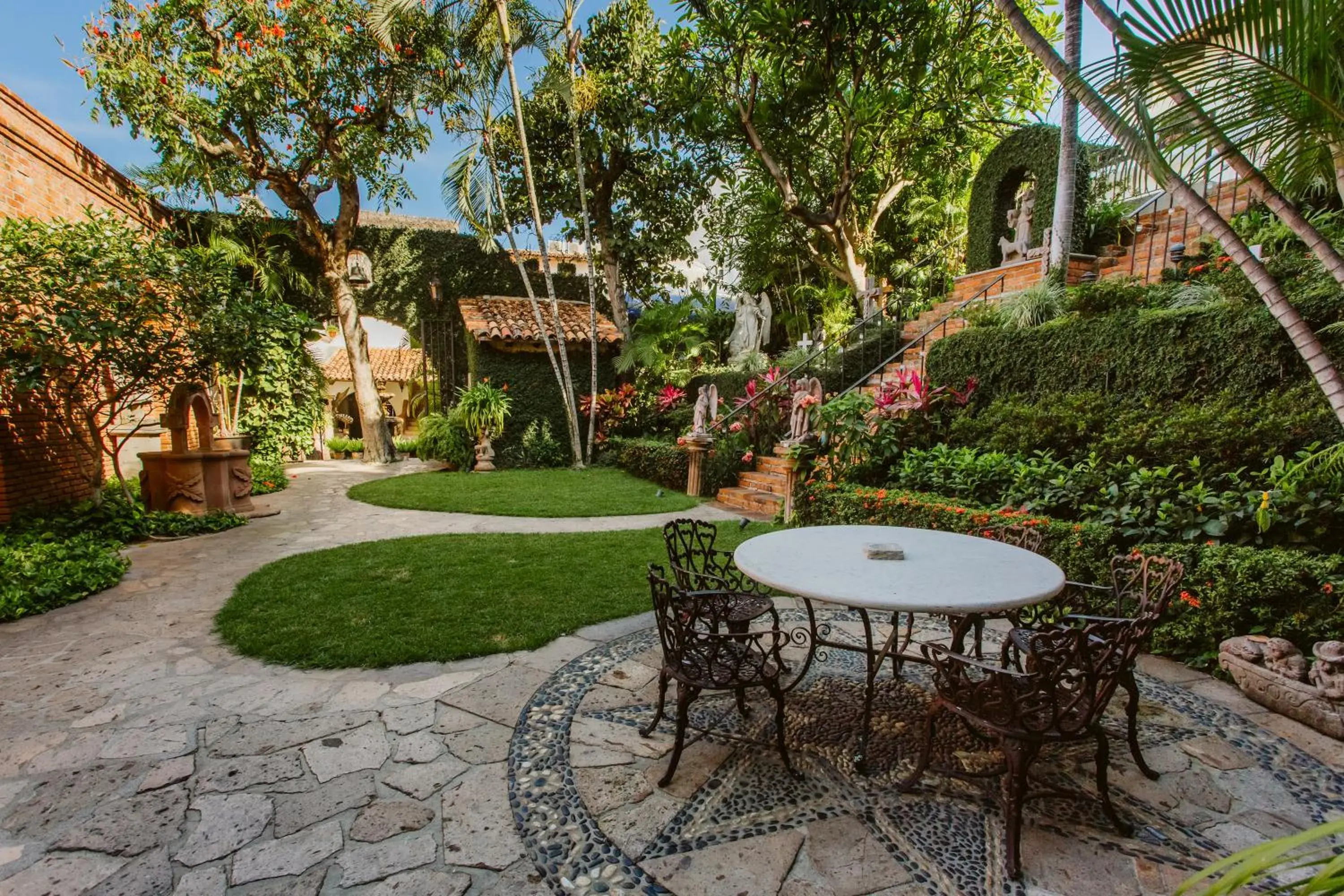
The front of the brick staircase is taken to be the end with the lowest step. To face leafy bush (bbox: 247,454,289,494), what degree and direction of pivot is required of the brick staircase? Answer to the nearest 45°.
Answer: approximately 45° to its right

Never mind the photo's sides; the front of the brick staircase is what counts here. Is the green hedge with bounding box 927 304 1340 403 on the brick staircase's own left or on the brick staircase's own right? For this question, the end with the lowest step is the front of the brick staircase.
on the brick staircase's own left

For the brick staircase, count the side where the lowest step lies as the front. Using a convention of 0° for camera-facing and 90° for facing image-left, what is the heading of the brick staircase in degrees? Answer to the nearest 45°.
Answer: approximately 45°

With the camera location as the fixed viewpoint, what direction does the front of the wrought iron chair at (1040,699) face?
facing away from the viewer and to the left of the viewer

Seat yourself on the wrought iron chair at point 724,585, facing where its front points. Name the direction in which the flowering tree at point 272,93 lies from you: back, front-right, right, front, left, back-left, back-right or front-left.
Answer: back

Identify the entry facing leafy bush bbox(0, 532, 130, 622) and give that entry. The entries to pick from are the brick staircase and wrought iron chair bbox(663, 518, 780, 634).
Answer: the brick staircase

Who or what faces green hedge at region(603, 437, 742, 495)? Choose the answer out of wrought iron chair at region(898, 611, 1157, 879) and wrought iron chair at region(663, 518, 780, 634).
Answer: wrought iron chair at region(898, 611, 1157, 879)

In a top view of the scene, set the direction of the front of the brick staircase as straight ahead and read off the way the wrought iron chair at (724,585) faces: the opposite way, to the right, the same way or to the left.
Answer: to the left

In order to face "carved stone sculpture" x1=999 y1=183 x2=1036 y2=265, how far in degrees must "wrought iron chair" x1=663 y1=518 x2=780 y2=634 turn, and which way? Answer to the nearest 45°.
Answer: approximately 90° to its left

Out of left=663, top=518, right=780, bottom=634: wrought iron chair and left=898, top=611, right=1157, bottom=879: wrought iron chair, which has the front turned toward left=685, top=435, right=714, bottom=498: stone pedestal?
left=898, top=611, right=1157, bottom=879: wrought iron chair

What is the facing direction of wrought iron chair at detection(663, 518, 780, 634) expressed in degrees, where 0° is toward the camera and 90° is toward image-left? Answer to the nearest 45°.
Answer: approximately 315°
